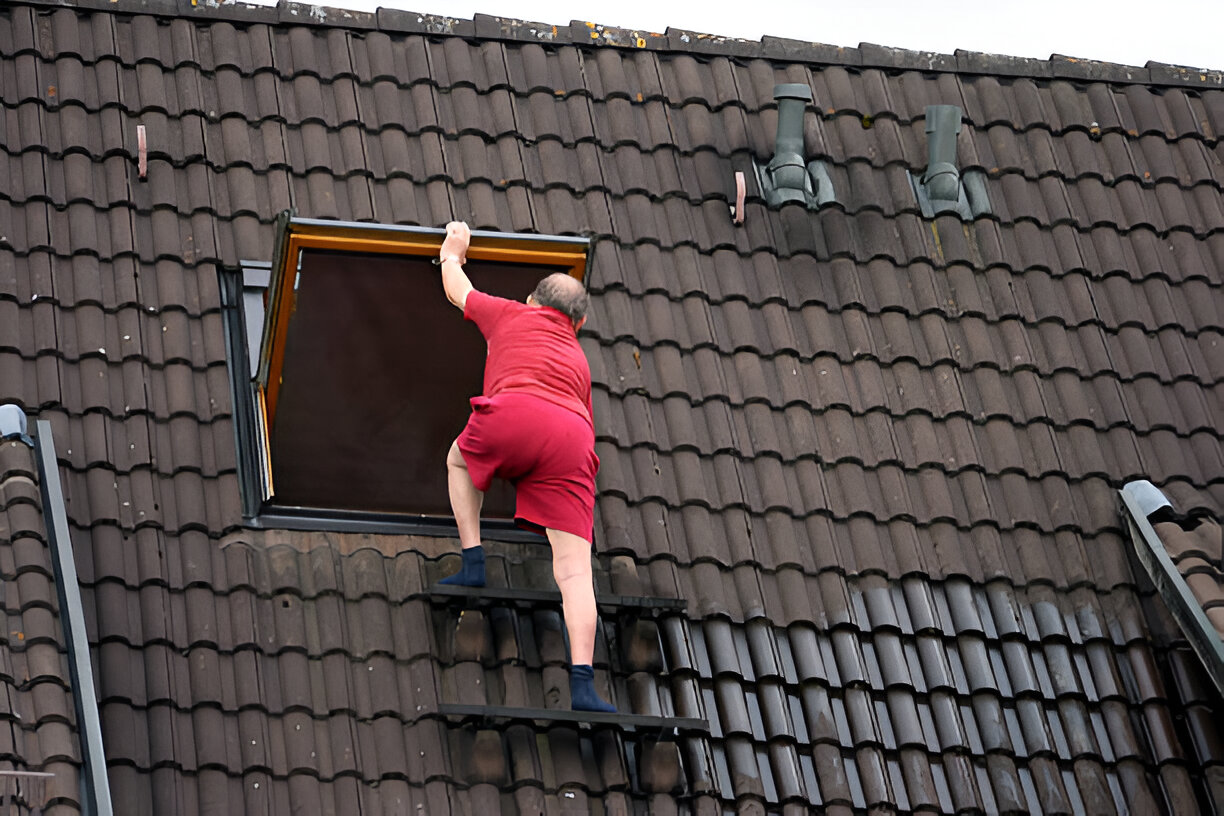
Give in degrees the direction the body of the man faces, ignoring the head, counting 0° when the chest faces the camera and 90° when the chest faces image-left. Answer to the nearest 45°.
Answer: approximately 180°

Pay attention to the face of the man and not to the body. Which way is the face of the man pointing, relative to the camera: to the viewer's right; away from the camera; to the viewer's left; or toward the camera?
away from the camera

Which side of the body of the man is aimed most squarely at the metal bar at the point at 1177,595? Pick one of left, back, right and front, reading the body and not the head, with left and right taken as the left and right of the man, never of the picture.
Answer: right

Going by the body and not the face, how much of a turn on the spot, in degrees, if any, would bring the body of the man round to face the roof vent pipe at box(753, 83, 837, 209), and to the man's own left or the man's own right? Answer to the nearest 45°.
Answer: approximately 45° to the man's own right

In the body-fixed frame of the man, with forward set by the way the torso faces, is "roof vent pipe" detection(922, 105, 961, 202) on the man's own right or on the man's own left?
on the man's own right

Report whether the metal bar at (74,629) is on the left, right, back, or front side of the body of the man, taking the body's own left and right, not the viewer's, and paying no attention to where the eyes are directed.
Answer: left
